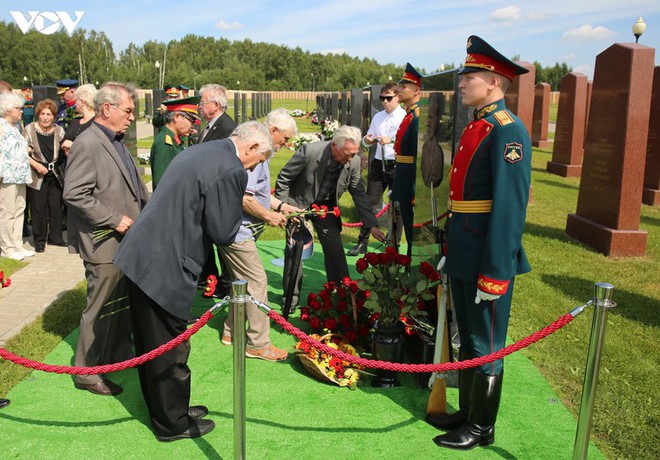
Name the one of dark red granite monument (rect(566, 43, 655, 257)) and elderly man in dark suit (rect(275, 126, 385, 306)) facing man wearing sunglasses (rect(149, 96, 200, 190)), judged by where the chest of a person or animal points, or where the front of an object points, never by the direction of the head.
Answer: the dark red granite monument

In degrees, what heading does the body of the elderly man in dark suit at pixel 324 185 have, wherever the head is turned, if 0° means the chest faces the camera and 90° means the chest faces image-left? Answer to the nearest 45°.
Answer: approximately 315°

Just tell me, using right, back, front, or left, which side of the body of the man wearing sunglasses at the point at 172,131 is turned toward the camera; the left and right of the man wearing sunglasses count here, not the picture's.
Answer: right

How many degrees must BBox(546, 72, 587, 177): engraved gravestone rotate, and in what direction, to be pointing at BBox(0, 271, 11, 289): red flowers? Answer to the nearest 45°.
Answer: approximately 45° to its left

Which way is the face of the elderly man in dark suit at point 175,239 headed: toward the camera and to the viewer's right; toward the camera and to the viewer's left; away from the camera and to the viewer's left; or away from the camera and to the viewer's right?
away from the camera and to the viewer's right

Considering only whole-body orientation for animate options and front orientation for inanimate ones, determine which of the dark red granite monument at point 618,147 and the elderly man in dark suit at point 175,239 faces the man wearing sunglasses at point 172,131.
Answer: the dark red granite monument

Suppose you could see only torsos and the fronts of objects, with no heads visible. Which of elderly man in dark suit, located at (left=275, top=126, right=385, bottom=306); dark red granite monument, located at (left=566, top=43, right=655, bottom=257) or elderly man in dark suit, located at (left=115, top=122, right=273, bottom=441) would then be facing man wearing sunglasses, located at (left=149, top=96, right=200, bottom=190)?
the dark red granite monument

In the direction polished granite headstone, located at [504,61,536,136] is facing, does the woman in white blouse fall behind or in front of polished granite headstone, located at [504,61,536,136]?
in front

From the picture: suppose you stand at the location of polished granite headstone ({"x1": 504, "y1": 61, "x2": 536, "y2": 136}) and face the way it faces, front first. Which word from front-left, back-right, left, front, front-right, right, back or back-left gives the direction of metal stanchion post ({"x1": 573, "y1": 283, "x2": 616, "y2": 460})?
front-left

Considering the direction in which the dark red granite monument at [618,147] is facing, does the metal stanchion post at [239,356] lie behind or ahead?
ahead

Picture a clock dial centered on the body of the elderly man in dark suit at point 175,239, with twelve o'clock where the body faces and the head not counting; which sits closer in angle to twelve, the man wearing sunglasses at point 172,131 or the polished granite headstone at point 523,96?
the polished granite headstone

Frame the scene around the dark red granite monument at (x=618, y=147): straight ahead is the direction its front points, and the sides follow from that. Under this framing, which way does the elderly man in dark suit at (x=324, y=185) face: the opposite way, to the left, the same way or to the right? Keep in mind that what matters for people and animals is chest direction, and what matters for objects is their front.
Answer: to the left
